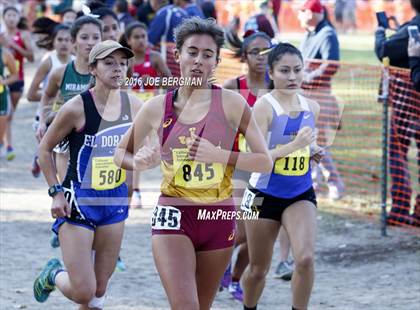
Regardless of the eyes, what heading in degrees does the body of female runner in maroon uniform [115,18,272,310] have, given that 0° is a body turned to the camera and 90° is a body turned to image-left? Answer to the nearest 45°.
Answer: approximately 0°

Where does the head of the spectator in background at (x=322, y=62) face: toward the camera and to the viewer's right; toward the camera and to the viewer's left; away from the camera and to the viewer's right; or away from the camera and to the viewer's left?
toward the camera and to the viewer's left

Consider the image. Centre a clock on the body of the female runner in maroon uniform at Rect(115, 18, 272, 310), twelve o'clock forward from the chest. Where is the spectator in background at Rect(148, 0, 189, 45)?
The spectator in background is roughly at 6 o'clock from the female runner in maroon uniform.

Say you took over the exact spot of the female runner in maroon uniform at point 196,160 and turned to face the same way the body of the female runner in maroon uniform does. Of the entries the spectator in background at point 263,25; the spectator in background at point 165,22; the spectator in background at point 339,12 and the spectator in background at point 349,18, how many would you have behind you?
4

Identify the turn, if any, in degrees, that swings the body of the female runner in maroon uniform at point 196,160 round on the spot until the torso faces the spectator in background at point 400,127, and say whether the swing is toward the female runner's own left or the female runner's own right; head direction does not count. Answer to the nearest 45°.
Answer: approximately 135° to the female runner's own left

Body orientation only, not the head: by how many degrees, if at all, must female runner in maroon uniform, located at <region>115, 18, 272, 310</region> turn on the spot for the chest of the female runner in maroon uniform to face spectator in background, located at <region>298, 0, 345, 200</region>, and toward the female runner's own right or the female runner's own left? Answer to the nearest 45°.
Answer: approximately 180°

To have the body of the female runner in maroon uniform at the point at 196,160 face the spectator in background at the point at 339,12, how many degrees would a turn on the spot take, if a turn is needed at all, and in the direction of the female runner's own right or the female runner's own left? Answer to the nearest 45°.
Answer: approximately 180°

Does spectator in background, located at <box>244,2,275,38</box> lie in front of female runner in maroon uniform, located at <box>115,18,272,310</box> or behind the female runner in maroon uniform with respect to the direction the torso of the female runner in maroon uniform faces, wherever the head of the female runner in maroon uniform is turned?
behind

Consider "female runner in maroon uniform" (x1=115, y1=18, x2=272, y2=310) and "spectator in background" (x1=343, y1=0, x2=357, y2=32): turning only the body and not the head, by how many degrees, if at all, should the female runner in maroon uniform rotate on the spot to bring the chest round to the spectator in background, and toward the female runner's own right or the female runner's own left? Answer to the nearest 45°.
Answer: approximately 180°

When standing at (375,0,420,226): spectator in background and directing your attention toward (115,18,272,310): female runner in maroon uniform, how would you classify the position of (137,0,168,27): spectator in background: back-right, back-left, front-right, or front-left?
back-right

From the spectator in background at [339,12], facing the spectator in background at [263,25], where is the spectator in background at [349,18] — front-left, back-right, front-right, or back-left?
back-left

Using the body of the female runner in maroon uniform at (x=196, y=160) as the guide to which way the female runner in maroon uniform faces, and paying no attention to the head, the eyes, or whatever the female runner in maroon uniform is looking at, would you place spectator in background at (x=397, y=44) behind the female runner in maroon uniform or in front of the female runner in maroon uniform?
behind

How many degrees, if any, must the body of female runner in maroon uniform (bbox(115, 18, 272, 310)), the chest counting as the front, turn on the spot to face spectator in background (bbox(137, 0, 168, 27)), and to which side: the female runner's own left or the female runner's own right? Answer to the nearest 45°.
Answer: approximately 180°
